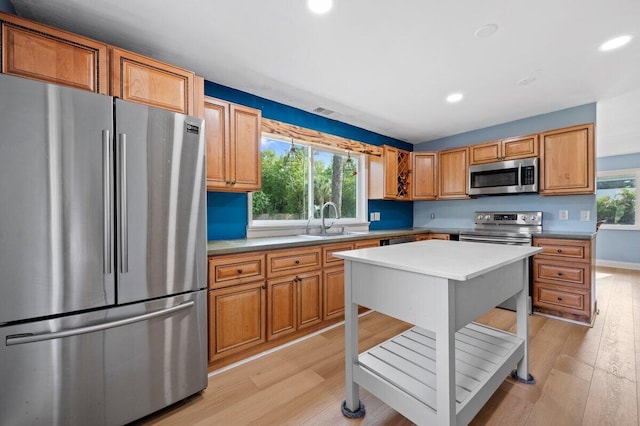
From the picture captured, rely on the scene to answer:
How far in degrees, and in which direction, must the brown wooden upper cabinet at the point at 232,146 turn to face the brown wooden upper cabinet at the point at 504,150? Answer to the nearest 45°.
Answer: approximately 45° to its left

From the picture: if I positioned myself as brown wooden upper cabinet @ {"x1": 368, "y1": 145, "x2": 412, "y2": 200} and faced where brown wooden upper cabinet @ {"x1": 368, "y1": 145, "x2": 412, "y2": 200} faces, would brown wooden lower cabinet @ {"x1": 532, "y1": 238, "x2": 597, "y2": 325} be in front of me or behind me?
in front

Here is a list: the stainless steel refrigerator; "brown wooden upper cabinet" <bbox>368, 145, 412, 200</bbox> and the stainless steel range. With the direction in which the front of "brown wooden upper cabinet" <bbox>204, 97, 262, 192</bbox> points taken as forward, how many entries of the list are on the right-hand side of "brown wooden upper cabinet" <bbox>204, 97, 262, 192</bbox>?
1

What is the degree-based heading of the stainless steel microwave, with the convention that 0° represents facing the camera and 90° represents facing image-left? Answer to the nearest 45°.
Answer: approximately 0°

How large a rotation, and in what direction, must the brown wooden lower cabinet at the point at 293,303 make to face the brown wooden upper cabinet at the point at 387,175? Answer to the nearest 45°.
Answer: approximately 90° to its left

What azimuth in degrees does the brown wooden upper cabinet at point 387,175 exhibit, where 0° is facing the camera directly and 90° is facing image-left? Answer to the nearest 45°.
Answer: approximately 315°

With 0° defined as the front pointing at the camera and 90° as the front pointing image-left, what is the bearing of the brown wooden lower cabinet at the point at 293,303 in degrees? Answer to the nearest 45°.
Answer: approximately 315°

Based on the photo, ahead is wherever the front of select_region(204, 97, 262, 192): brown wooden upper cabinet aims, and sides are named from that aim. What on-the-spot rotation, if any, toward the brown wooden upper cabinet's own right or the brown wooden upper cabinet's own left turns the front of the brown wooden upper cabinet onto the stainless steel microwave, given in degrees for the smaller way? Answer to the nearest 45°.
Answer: approximately 45° to the brown wooden upper cabinet's own left

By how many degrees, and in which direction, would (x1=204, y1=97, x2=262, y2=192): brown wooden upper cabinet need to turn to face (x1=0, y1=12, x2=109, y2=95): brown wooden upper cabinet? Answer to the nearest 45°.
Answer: approximately 90° to its right

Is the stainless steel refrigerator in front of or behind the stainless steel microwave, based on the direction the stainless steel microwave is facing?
in front

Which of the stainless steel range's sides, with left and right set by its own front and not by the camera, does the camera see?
front

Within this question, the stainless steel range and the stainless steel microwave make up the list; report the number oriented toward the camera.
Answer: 2
